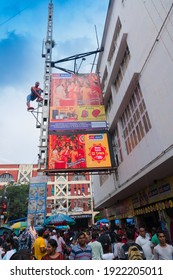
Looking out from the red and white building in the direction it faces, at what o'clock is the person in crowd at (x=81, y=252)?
The person in crowd is roughly at 12 o'clock from the red and white building.

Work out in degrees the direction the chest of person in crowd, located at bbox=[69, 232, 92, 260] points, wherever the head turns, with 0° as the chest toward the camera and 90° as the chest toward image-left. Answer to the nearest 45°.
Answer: approximately 0°

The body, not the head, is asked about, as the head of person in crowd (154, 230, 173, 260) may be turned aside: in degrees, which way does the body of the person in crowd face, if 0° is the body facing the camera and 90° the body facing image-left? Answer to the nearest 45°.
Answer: approximately 0°

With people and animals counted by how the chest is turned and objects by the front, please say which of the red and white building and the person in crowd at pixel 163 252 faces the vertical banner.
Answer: the red and white building
